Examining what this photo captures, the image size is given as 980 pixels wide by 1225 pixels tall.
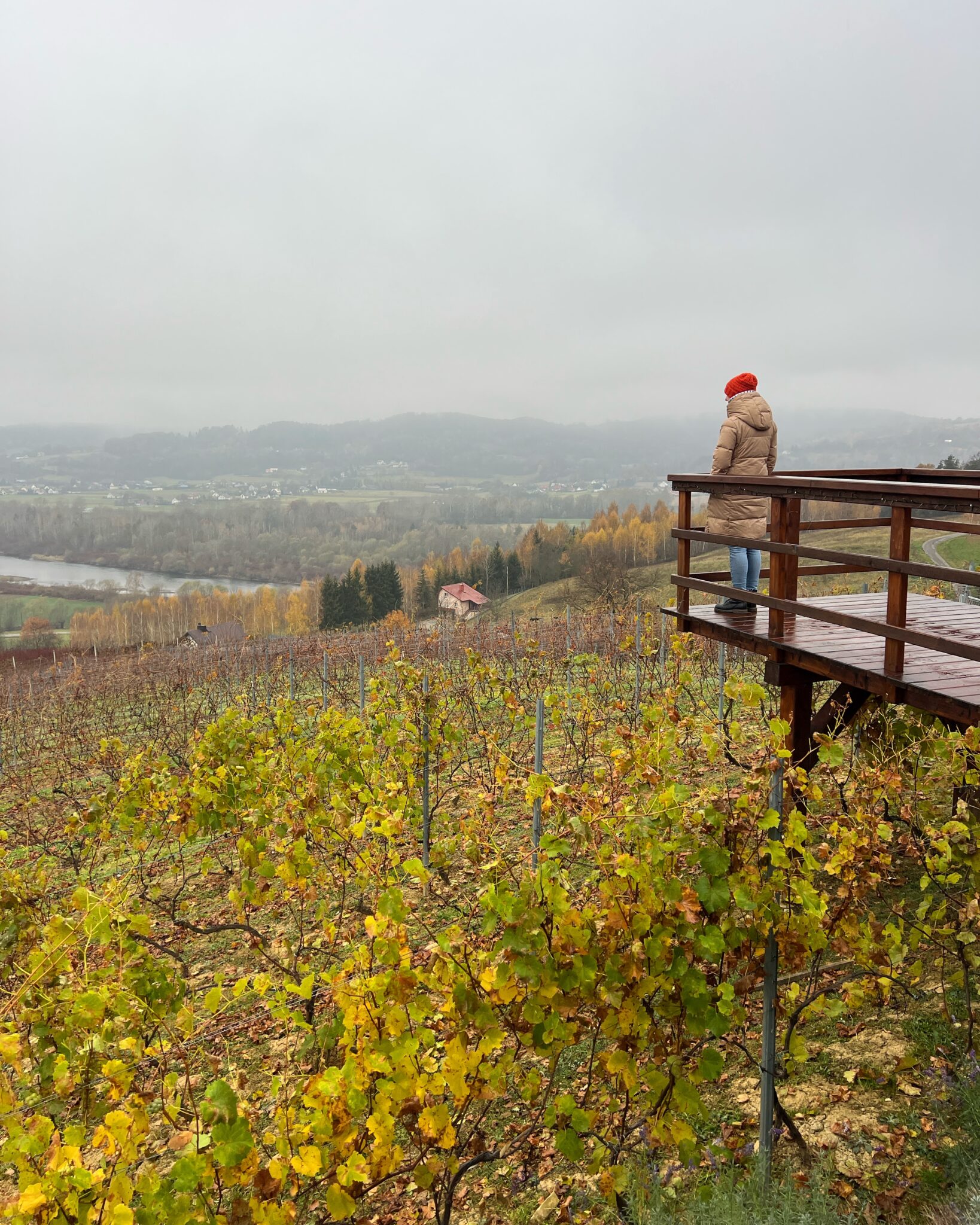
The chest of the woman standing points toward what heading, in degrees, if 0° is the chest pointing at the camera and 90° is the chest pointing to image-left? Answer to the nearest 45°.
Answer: approximately 135°

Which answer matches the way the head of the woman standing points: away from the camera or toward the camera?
away from the camera
